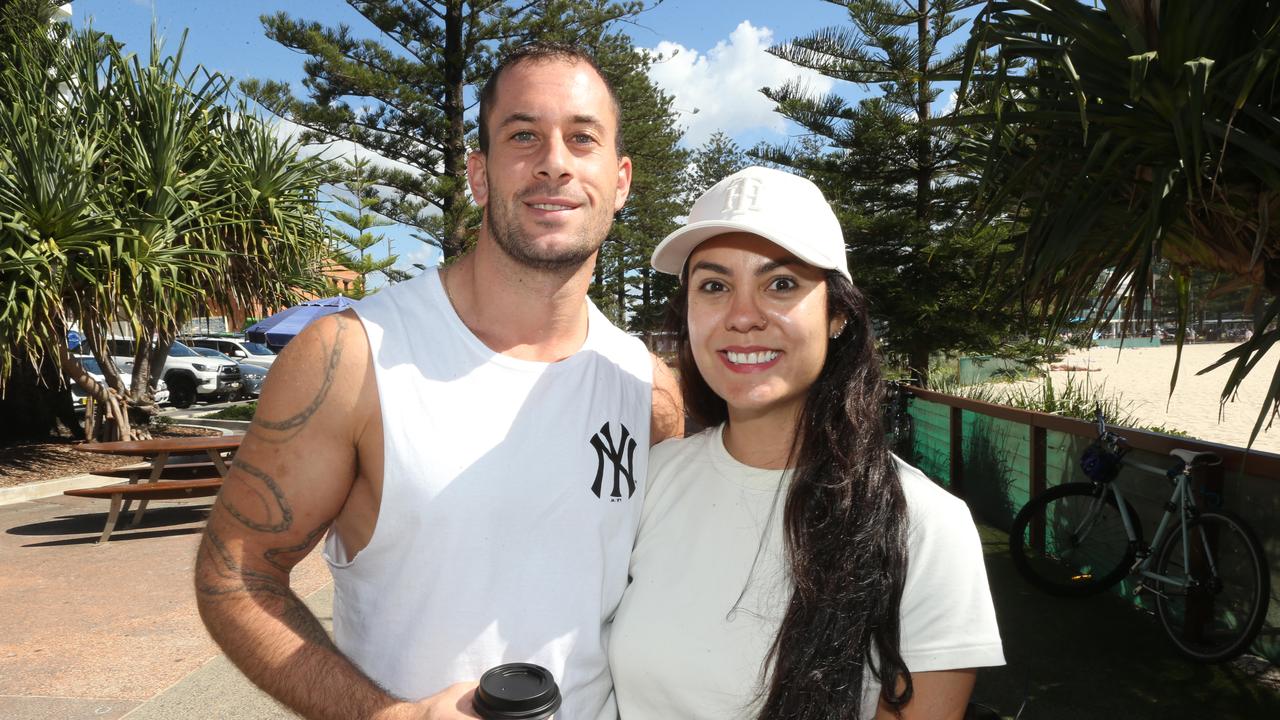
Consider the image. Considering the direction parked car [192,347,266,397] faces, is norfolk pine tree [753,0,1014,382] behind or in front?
in front

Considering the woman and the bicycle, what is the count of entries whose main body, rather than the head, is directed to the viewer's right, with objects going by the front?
0

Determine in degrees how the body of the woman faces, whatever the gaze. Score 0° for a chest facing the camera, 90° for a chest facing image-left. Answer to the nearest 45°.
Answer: approximately 45°

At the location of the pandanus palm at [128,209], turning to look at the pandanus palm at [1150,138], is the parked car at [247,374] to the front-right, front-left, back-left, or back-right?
back-left

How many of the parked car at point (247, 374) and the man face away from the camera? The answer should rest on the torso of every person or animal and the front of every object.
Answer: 0

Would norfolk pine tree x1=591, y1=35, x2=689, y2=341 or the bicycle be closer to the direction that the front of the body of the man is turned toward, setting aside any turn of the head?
the bicycle

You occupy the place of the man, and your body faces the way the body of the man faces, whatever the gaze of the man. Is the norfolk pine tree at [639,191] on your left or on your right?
on your left

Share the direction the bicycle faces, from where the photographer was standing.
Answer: facing away from the viewer and to the left of the viewer

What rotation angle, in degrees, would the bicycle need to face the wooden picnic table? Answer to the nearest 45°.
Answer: approximately 45° to its left

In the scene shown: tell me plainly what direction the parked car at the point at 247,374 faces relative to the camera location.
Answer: facing the viewer and to the right of the viewer

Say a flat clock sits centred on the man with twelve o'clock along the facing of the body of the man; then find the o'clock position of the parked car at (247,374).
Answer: The parked car is roughly at 7 o'clock from the man.
